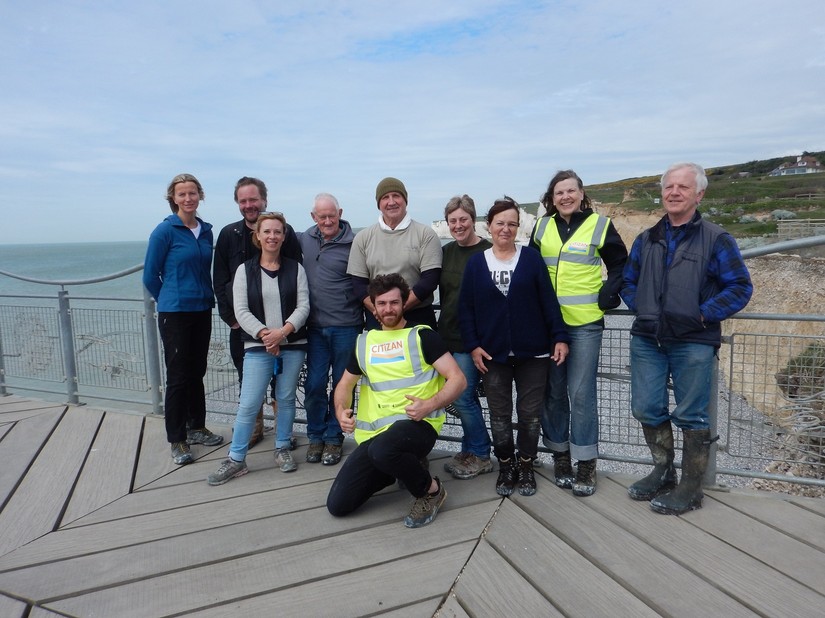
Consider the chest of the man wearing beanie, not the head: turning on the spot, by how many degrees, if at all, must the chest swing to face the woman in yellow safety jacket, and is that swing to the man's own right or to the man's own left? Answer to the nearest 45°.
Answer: approximately 45° to the man's own left

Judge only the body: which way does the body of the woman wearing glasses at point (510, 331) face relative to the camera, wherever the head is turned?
toward the camera

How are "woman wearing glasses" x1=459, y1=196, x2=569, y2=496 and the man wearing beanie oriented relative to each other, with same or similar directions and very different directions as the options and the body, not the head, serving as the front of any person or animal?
same or similar directions

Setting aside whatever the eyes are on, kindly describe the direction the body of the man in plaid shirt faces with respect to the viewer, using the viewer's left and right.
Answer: facing the viewer and to the left of the viewer

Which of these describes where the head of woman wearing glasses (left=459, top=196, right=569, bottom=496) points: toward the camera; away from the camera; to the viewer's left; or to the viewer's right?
toward the camera

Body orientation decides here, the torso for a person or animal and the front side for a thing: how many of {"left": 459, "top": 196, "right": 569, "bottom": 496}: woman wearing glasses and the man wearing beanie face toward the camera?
2

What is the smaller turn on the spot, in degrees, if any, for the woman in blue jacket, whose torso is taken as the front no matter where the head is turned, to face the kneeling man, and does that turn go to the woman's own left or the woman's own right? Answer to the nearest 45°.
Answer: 0° — they already face them

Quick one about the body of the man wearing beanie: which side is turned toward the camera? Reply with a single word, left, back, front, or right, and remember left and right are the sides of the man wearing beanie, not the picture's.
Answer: front

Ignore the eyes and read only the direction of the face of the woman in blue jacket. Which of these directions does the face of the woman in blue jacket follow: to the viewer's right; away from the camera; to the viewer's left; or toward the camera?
toward the camera

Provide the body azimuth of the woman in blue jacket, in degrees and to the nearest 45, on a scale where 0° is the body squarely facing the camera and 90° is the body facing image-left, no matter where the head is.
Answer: approximately 315°

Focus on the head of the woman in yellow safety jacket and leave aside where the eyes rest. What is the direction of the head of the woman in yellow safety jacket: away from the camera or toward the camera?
toward the camera

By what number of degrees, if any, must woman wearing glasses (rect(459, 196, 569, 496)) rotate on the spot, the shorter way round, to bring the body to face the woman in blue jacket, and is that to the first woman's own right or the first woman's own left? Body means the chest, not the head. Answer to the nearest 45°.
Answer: approximately 90° to the first woman's own right

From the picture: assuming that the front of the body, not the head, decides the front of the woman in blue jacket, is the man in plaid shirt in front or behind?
in front

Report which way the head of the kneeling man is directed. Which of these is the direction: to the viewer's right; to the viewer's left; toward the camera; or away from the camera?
toward the camera

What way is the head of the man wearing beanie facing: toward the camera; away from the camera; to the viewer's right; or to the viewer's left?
toward the camera
